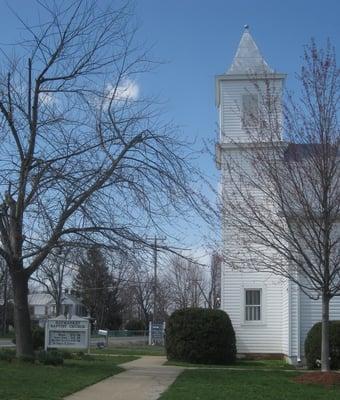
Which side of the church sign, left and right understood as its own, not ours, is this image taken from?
front

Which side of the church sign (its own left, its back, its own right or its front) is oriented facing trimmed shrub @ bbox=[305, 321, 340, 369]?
left

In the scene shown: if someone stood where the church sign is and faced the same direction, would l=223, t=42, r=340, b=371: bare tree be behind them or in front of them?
in front

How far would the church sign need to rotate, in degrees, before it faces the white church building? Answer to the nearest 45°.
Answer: approximately 90° to its left

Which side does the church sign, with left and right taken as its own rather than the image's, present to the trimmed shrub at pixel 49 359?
front

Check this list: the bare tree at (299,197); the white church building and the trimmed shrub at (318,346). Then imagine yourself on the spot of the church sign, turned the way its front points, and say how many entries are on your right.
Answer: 0

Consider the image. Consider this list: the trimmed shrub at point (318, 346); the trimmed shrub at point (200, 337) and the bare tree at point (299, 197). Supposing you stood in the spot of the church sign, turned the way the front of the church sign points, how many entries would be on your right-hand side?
0

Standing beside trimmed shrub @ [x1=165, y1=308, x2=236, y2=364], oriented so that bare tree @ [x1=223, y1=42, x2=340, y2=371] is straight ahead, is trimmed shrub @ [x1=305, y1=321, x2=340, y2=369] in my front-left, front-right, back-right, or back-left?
front-left

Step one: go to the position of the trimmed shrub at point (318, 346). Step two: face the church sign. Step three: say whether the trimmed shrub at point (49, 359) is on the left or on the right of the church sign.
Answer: left

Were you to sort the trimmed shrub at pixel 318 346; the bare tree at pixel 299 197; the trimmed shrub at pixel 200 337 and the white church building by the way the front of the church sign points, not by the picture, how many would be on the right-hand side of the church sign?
0

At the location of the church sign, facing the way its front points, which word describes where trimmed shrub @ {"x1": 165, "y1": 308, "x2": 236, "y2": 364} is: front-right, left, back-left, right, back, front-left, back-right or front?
left
